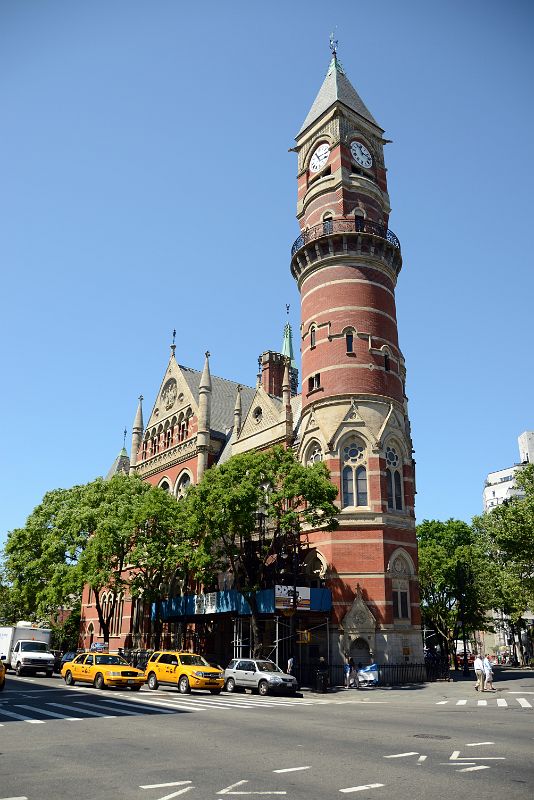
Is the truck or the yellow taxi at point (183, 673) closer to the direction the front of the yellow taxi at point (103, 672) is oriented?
the yellow taxi

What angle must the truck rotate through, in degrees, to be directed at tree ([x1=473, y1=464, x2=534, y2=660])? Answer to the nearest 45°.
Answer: approximately 45° to its left

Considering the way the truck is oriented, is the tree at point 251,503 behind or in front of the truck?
in front

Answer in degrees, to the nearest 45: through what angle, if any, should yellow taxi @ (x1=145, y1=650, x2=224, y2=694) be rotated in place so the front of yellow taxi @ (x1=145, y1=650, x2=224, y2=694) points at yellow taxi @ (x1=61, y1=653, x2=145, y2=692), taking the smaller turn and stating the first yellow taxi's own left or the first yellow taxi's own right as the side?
approximately 135° to the first yellow taxi's own right

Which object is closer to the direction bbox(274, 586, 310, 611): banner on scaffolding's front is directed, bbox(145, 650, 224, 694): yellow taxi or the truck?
the yellow taxi
